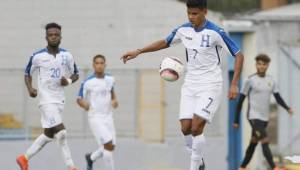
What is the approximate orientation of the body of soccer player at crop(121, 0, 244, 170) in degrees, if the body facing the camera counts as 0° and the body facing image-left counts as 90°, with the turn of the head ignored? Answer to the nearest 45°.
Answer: approximately 45°

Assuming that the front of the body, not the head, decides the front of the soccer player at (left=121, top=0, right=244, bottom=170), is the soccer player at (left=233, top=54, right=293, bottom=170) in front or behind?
behind

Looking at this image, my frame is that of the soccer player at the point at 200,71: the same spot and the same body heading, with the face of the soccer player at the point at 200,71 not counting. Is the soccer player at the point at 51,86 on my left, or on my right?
on my right

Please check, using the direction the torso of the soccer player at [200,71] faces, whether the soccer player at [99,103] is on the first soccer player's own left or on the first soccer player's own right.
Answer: on the first soccer player's own right
